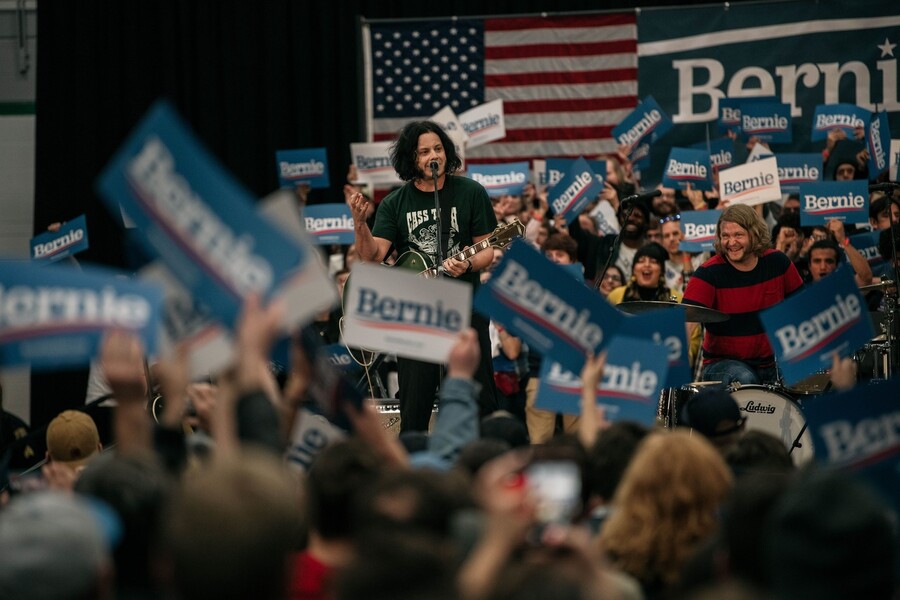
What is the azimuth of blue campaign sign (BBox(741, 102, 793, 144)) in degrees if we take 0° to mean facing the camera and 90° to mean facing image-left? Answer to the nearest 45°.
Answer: approximately 0°

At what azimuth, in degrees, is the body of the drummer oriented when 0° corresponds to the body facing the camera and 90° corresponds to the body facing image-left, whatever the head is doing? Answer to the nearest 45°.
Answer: approximately 45°

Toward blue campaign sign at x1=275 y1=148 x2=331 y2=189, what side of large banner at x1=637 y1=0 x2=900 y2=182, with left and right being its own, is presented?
right

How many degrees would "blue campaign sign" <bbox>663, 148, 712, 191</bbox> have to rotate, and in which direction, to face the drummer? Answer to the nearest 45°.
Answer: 0° — it already faces them

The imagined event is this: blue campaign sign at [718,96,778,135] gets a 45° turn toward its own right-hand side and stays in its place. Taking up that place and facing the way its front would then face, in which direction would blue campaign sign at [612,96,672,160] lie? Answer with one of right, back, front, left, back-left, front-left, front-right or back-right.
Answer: front

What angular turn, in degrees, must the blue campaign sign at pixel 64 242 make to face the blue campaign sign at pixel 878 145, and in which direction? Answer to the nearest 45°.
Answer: approximately 90° to its left

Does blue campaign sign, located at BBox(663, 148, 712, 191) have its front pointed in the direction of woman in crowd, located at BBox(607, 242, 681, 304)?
yes

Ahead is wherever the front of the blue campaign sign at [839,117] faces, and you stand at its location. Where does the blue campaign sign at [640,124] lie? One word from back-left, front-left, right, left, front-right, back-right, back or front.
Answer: right

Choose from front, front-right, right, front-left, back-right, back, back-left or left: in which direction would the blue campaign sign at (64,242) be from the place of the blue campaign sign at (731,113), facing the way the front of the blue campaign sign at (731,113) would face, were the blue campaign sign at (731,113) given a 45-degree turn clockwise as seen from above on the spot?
front

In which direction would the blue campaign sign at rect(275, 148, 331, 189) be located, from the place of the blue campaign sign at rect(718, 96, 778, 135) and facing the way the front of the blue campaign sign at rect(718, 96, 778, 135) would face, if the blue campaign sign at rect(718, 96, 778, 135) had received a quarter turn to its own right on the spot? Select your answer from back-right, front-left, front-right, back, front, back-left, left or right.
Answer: front

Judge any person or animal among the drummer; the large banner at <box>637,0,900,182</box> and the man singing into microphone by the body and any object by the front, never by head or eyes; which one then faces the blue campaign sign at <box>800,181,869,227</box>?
the large banner
